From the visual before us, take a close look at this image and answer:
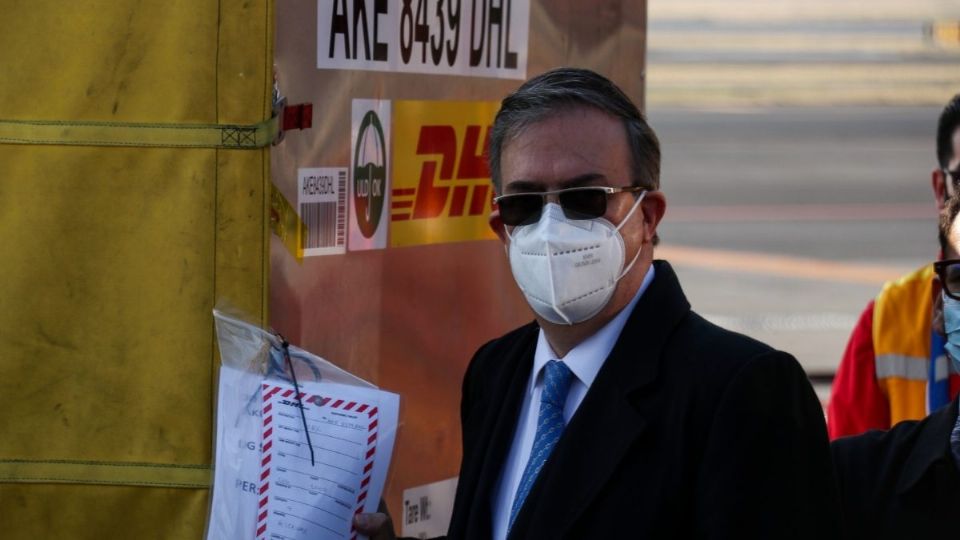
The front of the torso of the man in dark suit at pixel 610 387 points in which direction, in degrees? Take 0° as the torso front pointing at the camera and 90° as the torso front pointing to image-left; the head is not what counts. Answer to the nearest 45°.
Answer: approximately 45°

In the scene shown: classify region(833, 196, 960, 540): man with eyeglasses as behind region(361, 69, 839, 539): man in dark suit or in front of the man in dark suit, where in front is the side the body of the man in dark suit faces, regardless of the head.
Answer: behind
